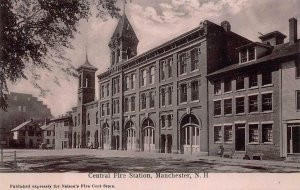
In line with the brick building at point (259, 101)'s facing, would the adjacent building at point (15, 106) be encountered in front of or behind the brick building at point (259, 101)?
in front

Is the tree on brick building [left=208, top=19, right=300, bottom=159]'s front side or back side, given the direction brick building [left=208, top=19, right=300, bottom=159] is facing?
on the front side

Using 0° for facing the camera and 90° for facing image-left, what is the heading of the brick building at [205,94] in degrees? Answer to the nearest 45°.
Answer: approximately 45°
